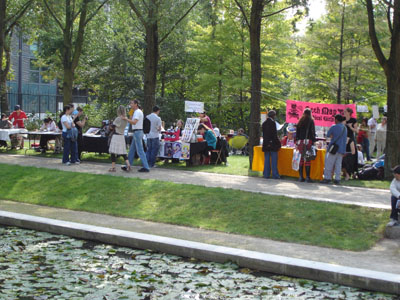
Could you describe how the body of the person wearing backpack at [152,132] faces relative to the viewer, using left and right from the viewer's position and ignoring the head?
facing away from the viewer and to the right of the viewer

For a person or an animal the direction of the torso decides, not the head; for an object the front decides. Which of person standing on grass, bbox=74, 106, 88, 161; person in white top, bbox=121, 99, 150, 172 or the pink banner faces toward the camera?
the pink banner

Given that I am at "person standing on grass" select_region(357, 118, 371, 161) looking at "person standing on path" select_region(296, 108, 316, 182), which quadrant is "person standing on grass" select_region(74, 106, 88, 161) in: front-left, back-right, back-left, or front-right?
front-right

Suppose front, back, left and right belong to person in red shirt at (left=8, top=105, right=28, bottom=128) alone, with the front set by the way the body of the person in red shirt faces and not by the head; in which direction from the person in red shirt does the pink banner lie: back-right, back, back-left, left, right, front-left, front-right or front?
front-left

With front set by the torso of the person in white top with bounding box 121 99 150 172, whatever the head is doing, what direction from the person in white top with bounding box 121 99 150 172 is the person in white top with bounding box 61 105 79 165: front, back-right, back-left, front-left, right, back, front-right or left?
front-right

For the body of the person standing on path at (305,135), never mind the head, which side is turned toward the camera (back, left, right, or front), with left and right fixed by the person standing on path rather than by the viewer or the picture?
back

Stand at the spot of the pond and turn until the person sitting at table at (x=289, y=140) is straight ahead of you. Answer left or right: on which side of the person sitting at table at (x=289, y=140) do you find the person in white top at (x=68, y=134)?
left

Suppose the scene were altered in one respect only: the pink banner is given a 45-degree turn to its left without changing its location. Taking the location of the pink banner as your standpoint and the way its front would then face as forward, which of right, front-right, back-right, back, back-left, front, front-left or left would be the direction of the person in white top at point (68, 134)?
back-right

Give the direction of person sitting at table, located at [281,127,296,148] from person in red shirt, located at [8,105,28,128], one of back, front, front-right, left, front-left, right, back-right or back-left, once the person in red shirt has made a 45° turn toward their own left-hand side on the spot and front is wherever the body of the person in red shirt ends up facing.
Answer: front

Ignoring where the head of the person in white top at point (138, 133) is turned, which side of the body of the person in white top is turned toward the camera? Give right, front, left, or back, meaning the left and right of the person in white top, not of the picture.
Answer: left
